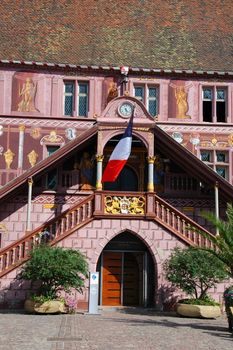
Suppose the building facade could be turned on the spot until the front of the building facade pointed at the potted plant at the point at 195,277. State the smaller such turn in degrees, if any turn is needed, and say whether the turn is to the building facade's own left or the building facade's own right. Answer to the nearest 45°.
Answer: approximately 45° to the building facade's own left

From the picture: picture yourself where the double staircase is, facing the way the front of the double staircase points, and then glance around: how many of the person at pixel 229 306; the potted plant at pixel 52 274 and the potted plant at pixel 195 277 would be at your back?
0

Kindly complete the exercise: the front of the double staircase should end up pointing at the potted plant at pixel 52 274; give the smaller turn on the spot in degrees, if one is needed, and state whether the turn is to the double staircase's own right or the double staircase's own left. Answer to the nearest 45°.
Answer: approximately 45° to the double staircase's own right

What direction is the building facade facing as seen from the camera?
toward the camera

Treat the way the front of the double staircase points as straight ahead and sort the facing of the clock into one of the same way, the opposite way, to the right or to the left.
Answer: the same way

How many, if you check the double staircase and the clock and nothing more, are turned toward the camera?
2

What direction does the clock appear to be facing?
toward the camera

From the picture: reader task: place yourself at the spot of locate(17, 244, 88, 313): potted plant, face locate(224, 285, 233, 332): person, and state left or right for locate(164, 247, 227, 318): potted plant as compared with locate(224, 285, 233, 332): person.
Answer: left
